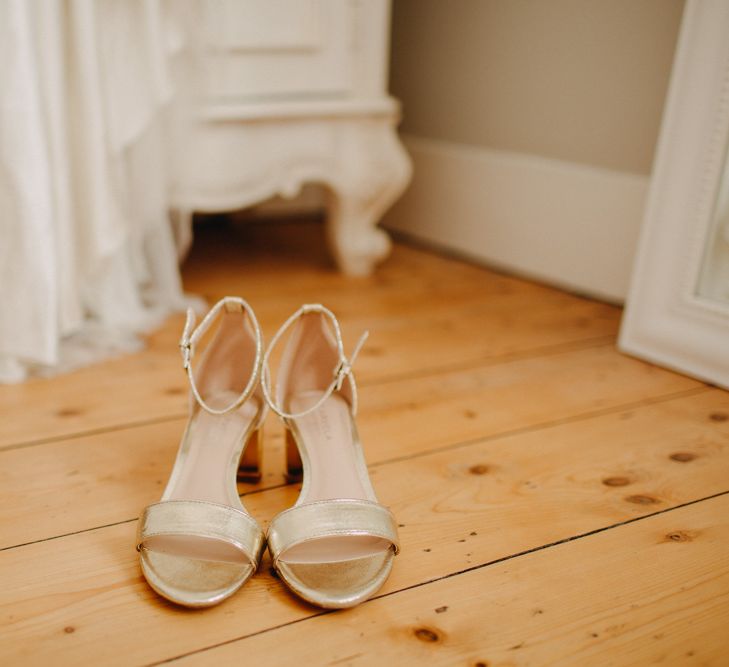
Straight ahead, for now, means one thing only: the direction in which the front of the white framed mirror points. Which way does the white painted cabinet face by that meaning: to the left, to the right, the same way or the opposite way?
to the left

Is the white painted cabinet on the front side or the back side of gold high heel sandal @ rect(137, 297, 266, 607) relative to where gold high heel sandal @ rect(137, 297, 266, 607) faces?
on the back side

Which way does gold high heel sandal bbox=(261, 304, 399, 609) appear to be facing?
toward the camera

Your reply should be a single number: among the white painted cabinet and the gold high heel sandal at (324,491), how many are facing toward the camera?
2

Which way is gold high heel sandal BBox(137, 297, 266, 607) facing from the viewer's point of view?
toward the camera

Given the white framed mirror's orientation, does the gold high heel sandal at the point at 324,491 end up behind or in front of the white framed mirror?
in front

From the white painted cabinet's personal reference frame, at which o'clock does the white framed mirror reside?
The white framed mirror is roughly at 10 o'clock from the white painted cabinet.

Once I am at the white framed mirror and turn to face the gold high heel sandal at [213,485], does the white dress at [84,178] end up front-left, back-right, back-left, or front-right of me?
front-right

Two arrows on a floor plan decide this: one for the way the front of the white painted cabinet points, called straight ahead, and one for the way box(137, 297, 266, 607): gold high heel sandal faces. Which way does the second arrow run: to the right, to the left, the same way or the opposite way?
the same way

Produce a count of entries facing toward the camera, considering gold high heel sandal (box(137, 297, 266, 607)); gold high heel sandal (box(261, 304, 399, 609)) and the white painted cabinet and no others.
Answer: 3

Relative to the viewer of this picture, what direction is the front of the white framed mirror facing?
facing the viewer and to the left of the viewer

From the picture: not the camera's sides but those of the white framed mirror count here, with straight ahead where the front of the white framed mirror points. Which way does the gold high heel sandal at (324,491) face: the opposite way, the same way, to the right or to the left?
to the left

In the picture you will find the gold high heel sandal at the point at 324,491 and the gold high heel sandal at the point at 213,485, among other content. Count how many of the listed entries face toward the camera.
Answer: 2

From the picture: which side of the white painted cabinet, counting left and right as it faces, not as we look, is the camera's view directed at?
front

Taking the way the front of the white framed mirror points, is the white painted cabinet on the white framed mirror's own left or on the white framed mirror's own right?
on the white framed mirror's own right

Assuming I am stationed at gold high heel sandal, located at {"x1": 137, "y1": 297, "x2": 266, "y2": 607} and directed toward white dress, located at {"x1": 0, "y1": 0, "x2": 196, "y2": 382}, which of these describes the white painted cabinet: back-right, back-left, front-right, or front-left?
front-right
